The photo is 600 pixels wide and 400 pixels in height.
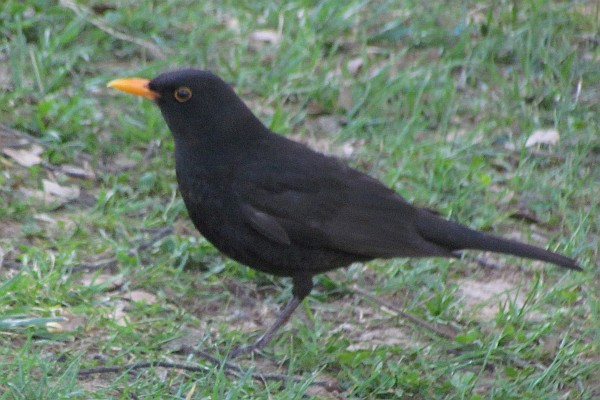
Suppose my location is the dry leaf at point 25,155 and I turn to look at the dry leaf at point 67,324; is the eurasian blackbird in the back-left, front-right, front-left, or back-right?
front-left

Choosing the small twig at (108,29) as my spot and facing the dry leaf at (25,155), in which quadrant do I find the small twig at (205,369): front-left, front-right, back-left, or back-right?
front-left

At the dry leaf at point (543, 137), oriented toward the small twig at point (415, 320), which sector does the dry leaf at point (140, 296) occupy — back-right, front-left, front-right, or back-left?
front-right

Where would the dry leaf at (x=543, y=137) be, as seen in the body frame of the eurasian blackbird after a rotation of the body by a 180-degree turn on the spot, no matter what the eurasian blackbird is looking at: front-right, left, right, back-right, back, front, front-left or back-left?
front-left

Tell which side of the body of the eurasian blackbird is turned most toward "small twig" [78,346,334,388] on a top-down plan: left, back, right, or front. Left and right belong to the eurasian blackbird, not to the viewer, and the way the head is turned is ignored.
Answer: front

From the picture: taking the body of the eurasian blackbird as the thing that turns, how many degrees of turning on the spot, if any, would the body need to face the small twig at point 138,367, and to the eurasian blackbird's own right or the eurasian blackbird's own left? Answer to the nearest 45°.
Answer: approximately 45° to the eurasian blackbird's own left

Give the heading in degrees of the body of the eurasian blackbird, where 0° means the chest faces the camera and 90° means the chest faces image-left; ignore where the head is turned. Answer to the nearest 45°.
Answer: approximately 90°

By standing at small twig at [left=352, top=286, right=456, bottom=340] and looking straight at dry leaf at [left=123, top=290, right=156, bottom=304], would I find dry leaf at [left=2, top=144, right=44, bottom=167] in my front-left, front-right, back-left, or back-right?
front-right

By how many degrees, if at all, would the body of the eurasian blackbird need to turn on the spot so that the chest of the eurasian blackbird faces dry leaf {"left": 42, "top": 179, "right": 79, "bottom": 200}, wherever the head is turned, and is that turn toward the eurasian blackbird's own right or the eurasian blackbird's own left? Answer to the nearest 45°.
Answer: approximately 45° to the eurasian blackbird's own right

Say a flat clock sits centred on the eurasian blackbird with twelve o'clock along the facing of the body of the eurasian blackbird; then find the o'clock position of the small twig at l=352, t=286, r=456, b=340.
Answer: The small twig is roughly at 6 o'clock from the eurasian blackbird.

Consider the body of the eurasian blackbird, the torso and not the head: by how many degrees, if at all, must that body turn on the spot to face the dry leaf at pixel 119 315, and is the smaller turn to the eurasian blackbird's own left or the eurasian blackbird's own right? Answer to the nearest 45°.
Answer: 0° — it already faces it

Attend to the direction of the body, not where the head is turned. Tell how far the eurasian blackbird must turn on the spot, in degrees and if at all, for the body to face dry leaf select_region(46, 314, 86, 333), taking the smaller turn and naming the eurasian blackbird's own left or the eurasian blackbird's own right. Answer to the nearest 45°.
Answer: approximately 45° to the eurasian blackbird's own left

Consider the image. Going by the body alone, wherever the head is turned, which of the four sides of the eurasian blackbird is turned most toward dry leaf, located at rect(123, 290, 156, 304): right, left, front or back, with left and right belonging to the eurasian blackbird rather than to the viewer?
front

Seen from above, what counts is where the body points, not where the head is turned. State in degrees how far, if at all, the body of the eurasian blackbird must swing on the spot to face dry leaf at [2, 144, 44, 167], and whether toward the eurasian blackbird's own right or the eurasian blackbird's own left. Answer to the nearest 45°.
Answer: approximately 45° to the eurasian blackbird's own right

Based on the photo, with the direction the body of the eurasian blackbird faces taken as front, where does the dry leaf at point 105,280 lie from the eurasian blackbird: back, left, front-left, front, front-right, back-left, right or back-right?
front

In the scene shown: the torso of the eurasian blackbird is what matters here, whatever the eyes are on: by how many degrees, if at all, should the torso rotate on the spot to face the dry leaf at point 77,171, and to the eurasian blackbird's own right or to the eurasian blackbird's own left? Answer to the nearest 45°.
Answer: approximately 45° to the eurasian blackbird's own right
